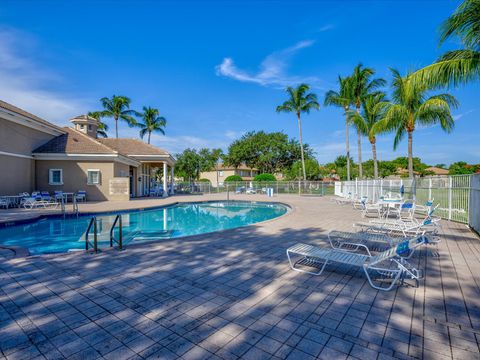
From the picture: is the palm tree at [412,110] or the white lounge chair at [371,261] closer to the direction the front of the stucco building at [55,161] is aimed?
the palm tree

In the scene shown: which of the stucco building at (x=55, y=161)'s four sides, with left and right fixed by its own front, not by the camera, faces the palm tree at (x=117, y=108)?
left

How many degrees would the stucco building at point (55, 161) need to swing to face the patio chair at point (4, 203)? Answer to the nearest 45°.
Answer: approximately 135° to its right

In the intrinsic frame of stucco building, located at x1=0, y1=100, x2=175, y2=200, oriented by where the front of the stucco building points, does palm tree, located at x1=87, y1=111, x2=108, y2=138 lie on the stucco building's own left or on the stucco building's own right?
on the stucco building's own left

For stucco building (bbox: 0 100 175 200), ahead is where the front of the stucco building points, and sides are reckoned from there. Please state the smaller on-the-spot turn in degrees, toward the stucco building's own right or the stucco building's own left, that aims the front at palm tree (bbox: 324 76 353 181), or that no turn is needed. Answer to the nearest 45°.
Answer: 0° — it already faces it

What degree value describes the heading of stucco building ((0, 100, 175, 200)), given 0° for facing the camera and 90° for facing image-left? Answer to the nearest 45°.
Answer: approximately 270°
